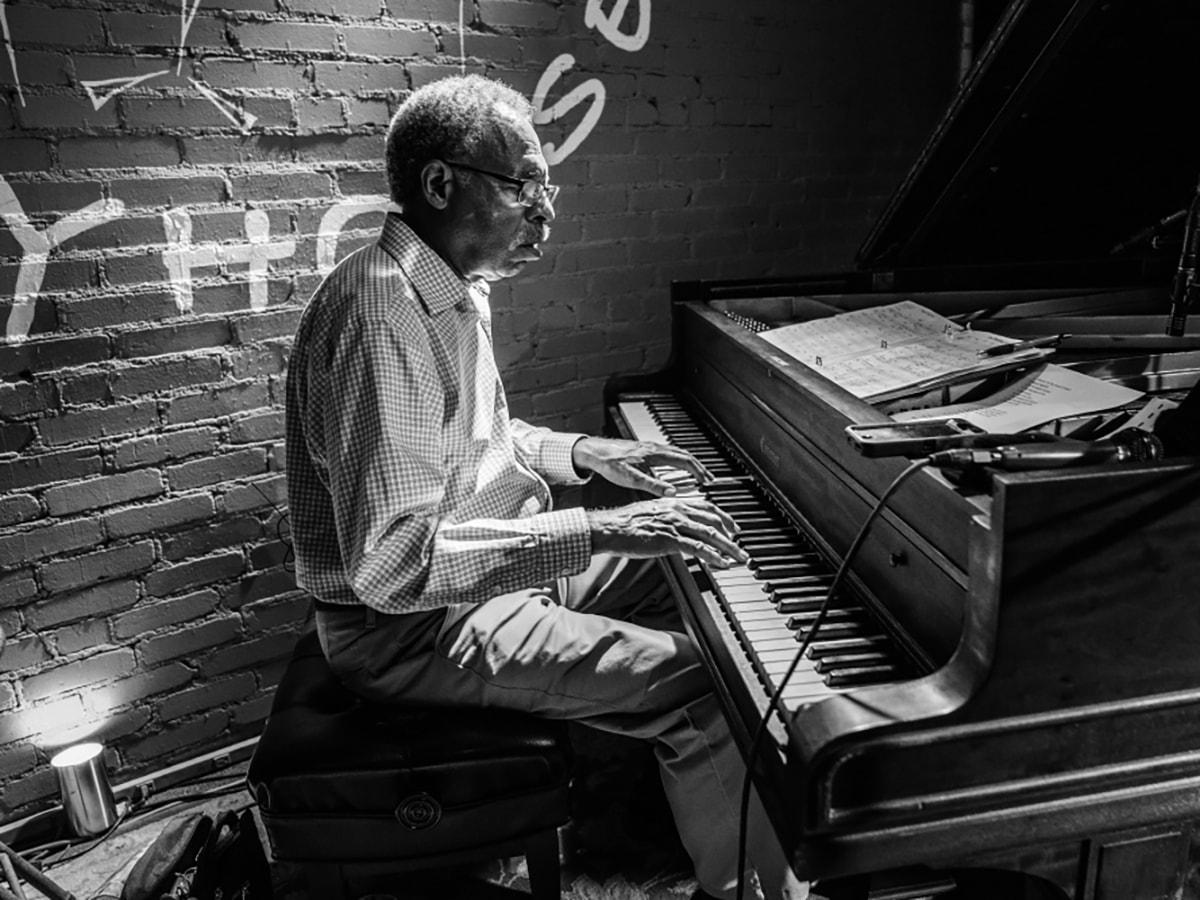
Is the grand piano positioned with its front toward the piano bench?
yes

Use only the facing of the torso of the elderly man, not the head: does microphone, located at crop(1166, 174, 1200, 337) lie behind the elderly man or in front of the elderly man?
in front

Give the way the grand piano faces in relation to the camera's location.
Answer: facing to the left of the viewer

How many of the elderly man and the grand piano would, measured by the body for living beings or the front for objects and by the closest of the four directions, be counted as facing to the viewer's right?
1

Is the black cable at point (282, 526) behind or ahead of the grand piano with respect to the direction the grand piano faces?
ahead

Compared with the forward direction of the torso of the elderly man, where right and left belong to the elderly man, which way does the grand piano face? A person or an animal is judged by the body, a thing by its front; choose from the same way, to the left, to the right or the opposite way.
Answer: the opposite way

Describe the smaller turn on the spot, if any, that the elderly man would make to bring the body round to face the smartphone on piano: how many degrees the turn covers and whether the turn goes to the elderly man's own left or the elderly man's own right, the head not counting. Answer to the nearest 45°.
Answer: approximately 45° to the elderly man's own right

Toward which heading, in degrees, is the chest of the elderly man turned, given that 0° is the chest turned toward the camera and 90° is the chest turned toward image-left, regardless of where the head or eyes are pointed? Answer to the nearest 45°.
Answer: approximately 270°

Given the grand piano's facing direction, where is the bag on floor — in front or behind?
in front

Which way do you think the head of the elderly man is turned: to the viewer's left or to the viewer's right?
to the viewer's right
